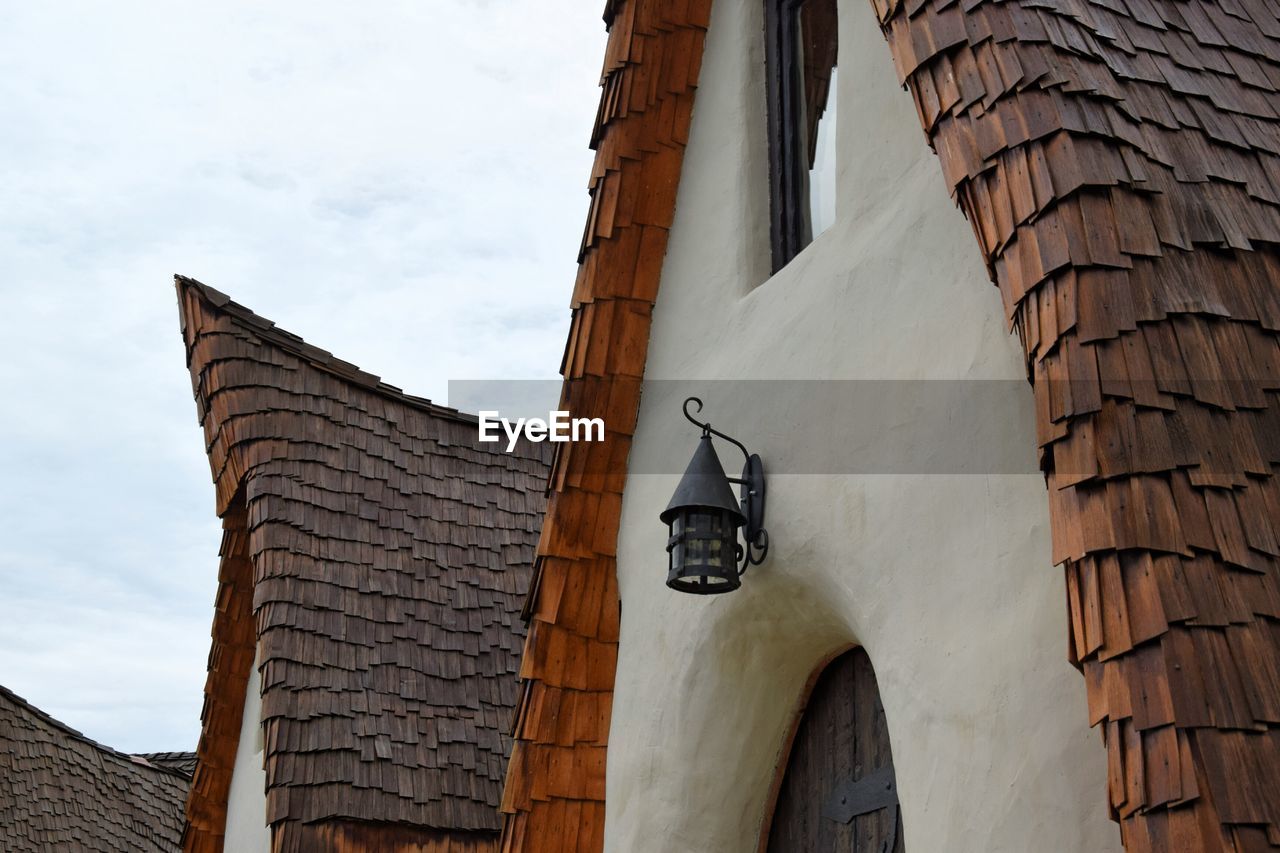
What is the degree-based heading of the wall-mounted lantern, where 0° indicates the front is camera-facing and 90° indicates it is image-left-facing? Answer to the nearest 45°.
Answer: approximately 45°

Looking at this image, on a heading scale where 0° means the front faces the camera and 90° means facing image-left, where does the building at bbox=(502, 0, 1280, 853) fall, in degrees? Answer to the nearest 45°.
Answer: approximately 45°
